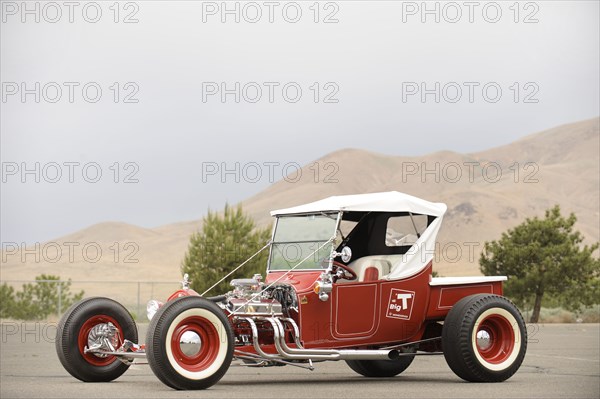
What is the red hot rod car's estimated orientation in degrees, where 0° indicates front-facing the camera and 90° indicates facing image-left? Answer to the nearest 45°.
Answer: approximately 45°

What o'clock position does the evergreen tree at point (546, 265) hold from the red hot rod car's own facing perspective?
The evergreen tree is roughly at 5 o'clock from the red hot rod car.
